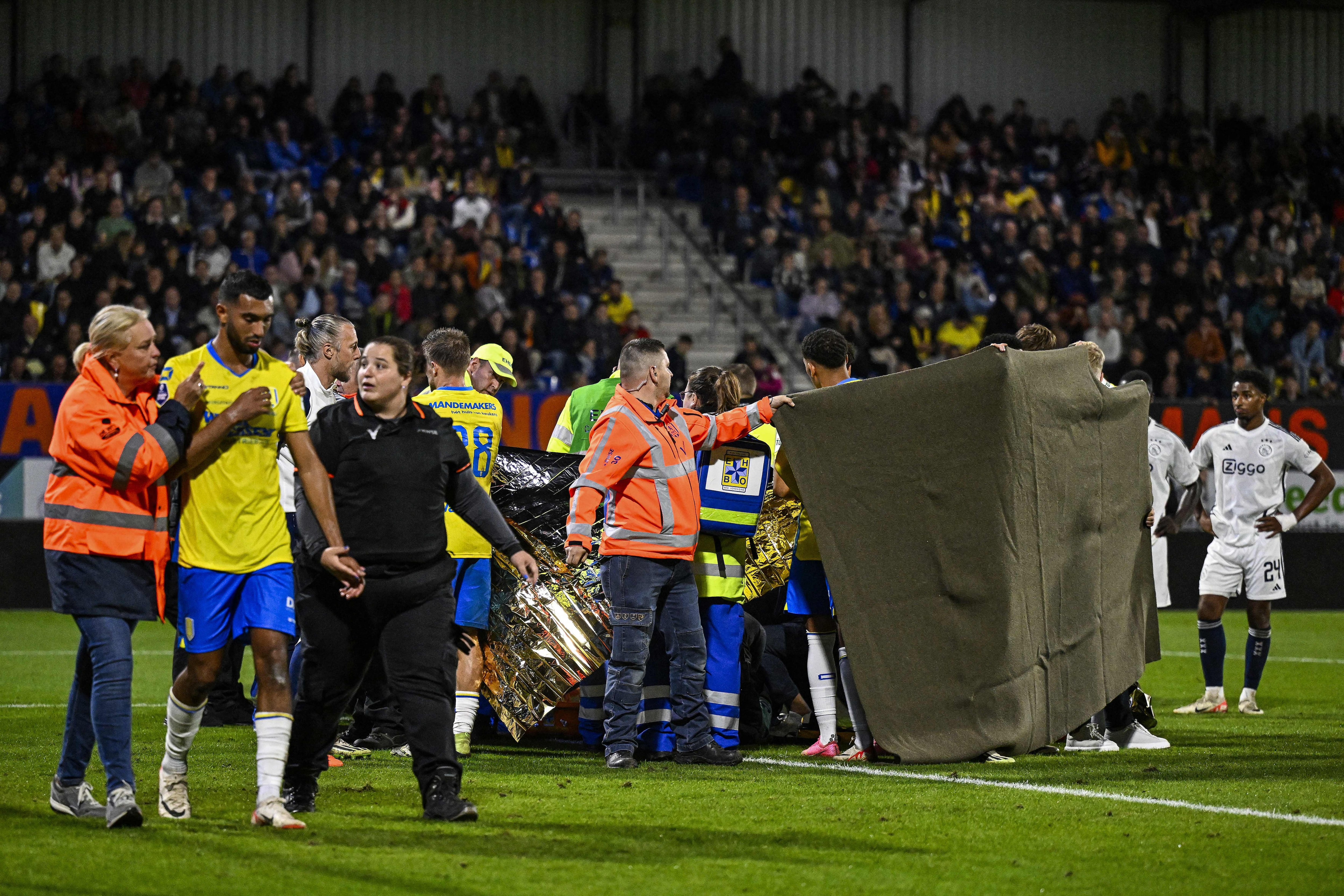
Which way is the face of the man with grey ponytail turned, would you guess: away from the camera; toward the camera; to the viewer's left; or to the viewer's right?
to the viewer's right

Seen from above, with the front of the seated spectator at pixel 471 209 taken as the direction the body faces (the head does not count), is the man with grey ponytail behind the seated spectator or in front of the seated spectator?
in front

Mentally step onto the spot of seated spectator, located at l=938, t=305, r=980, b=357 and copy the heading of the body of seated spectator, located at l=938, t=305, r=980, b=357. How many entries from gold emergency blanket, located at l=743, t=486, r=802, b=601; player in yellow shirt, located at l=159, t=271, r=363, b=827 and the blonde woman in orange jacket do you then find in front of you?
3

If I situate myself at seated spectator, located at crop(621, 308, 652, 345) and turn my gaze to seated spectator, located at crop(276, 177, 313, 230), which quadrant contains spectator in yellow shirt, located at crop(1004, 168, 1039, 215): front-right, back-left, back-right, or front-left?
back-right

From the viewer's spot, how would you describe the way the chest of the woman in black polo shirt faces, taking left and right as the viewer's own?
facing the viewer

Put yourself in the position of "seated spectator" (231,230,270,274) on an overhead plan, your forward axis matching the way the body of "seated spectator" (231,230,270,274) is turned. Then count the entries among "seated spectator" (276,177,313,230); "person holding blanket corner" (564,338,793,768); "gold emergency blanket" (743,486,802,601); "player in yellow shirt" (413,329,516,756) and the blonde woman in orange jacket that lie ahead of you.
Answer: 4

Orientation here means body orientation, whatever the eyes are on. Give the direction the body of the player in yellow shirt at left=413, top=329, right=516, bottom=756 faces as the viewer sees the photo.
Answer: away from the camera

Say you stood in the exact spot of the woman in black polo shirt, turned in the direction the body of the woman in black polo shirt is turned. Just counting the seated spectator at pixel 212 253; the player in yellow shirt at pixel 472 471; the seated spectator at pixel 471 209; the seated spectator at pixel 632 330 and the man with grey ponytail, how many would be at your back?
5

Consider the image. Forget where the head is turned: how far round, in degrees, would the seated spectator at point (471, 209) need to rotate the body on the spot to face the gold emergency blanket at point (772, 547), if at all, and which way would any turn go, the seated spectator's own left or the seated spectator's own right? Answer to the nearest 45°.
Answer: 0° — they already face it

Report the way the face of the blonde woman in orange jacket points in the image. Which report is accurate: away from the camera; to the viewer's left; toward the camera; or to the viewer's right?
to the viewer's right

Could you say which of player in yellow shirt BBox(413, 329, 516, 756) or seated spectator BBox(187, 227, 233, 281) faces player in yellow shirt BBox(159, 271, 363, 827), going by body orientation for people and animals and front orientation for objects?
the seated spectator

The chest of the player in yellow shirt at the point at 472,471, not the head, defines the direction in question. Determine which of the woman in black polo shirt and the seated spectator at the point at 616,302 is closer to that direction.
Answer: the seated spectator

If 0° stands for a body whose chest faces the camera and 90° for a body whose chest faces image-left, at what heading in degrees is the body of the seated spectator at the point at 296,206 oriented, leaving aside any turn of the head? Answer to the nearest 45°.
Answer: approximately 0°
